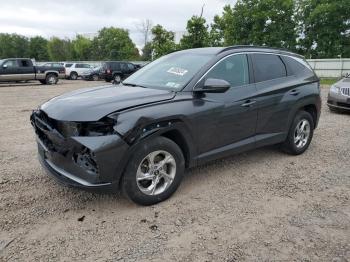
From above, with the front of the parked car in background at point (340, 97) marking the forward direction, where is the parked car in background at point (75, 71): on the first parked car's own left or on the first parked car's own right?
on the first parked car's own right

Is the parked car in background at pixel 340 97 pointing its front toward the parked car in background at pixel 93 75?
no

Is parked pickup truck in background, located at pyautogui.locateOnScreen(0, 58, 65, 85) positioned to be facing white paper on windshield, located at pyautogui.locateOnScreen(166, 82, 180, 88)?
no

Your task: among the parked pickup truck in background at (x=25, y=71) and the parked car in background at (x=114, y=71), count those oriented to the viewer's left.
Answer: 1

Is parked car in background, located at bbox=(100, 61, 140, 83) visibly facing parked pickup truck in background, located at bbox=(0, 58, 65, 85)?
no

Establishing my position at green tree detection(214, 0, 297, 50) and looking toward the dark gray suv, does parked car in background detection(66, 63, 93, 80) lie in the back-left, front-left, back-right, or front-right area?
front-right

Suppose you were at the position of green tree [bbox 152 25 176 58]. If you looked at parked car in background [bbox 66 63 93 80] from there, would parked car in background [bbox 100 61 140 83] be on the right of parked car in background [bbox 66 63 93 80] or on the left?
left

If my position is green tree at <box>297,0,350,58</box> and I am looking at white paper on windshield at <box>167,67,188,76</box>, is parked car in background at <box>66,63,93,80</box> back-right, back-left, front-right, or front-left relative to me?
front-right

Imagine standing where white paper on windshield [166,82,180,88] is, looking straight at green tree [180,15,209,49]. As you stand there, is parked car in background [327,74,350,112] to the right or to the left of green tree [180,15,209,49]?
right

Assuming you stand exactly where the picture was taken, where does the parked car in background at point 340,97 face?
facing the viewer and to the left of the viewer
